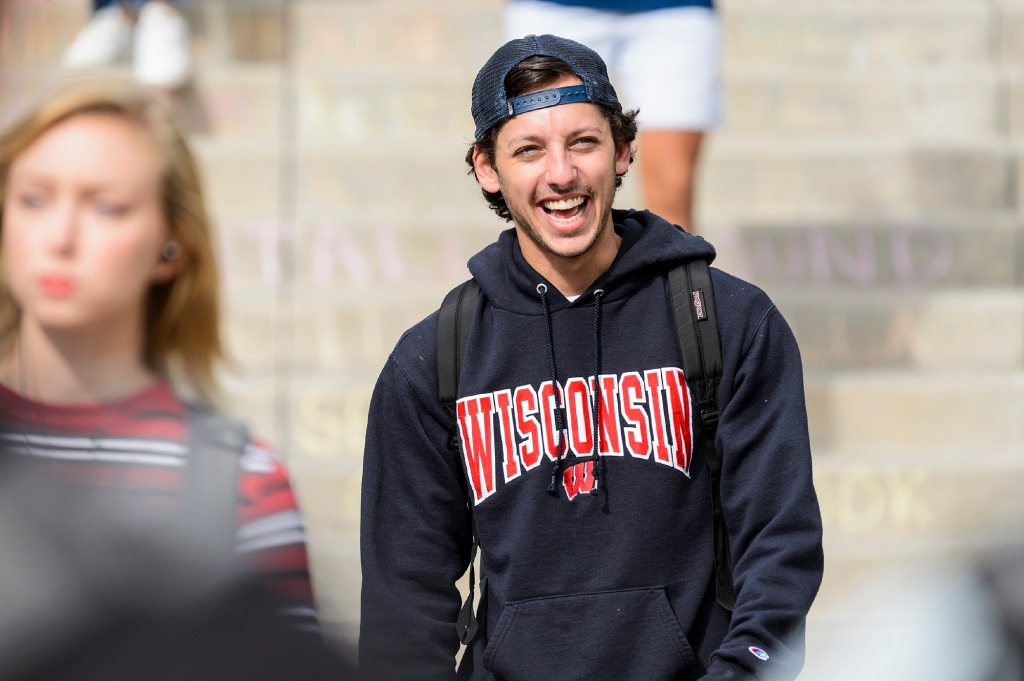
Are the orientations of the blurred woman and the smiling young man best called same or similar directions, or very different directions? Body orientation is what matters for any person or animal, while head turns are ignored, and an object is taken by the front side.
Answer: same or similar directions

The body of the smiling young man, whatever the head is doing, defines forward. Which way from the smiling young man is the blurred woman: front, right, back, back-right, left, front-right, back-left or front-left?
front-right

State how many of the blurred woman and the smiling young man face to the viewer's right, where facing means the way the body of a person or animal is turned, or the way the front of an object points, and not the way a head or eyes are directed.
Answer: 0

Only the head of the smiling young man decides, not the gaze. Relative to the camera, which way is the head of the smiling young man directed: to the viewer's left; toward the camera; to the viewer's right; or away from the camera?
toward the camera

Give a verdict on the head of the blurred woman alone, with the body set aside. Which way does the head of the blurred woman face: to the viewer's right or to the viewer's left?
to the viewer's left

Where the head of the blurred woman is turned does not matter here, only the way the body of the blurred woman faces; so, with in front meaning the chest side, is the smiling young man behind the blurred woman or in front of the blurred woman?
behind

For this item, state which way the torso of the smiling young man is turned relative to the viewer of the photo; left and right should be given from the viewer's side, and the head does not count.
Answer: facing the viewer
